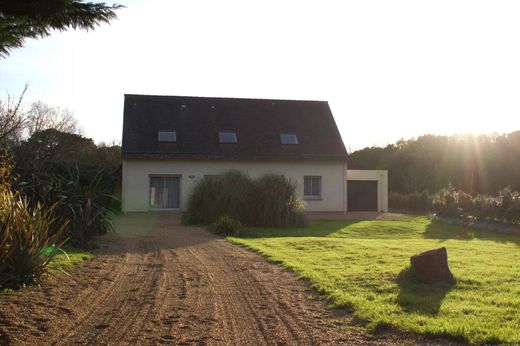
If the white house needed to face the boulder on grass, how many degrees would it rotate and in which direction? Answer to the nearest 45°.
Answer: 0° — it already faces it

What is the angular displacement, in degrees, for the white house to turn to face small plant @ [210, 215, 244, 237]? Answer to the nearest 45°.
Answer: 0° — it already faces it

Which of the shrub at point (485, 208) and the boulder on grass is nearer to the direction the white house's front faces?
the boulder on grass

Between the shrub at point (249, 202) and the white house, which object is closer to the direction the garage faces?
the shrub

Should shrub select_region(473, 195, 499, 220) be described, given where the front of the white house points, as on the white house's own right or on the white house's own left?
on the white house's own left

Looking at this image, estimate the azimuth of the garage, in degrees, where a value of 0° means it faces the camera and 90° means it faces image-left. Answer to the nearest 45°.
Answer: approximately 0°

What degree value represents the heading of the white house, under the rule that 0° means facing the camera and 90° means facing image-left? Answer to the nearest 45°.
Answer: approximately 0°
